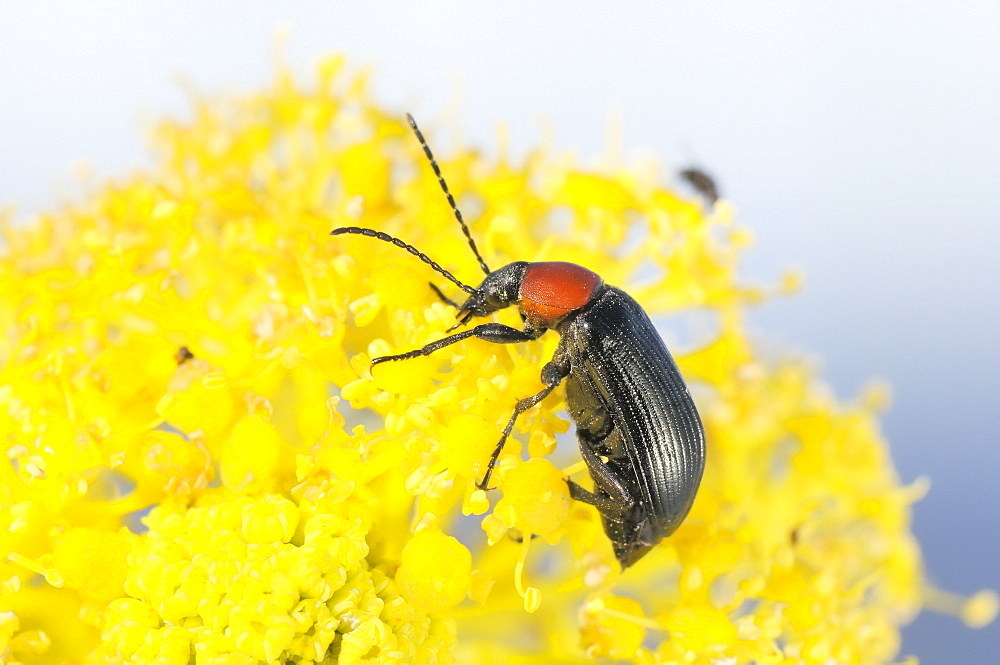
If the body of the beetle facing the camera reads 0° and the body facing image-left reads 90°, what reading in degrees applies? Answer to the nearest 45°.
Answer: approximately 90°
